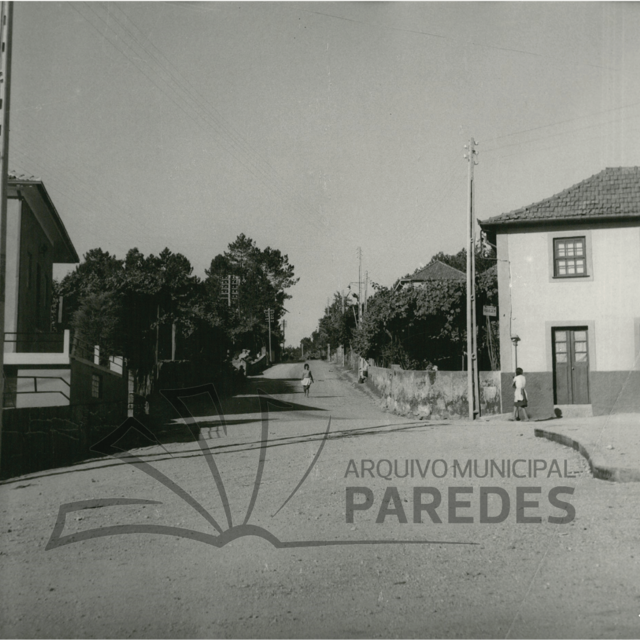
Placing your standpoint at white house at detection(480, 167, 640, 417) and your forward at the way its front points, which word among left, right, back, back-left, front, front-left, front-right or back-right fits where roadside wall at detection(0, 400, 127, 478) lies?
front-right

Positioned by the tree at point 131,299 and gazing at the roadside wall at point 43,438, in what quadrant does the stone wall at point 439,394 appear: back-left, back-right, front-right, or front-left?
front-left

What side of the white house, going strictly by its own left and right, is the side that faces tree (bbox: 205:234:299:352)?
back

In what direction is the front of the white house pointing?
toward the camera

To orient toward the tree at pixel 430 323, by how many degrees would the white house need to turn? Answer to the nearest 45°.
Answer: approximately 135° to its right

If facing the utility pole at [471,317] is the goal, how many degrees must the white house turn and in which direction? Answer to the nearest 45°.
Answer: approximately 90° to its right

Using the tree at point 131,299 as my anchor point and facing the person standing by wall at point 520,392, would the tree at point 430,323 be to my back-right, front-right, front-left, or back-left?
front-left

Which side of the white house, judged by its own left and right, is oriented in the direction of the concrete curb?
front

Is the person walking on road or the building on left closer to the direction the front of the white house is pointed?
the building on left

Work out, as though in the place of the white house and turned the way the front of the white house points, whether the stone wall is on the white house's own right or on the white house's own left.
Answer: on the white house's own right

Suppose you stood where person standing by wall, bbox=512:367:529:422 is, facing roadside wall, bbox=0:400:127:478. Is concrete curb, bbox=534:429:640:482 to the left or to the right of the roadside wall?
left

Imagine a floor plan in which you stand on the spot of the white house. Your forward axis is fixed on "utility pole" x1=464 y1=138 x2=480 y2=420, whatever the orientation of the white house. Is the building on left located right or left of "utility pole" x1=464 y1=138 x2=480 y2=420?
right

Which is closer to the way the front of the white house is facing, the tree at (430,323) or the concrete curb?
the concrete curb

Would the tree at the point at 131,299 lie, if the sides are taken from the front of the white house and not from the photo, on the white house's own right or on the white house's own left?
on the white house's own right

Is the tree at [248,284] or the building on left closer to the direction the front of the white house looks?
the building on left
